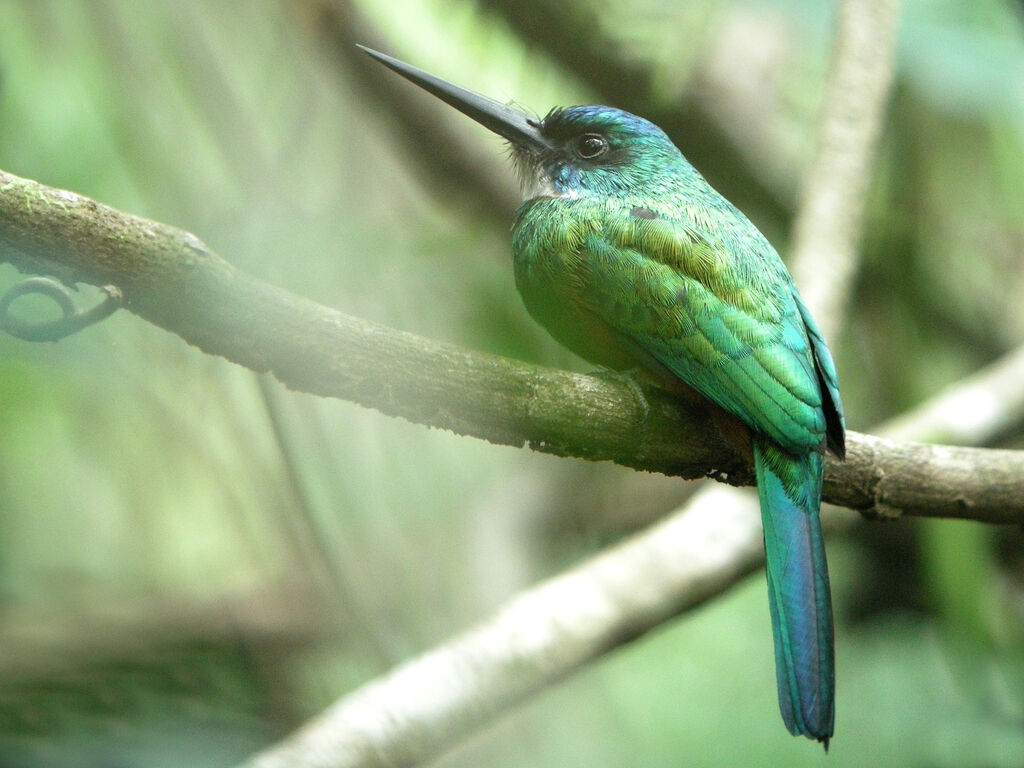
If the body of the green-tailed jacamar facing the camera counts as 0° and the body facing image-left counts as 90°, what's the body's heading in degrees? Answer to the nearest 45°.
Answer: approximately 90°
